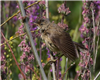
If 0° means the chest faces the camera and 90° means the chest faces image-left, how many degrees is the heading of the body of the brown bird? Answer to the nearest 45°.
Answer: approximately 90°
